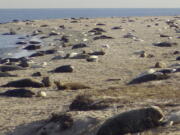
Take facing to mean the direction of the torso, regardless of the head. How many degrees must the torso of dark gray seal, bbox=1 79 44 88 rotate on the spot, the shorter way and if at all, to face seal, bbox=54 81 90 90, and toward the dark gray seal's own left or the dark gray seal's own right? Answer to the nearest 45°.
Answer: approximately 45° to the dark gray seal's own right

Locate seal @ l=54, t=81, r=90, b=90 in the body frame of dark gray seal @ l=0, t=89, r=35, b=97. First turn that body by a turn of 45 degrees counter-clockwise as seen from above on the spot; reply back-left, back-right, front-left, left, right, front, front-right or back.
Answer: front-right

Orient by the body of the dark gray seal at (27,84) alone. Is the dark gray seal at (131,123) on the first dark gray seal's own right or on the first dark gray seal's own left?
on the first dark gray seal's own right

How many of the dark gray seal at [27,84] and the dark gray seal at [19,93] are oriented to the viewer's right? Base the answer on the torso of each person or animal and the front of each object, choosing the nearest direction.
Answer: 2

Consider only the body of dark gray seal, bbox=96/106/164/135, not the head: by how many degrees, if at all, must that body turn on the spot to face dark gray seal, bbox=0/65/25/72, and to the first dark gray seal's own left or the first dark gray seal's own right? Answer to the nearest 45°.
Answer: approximately 135° to the first dark gray seal's own left

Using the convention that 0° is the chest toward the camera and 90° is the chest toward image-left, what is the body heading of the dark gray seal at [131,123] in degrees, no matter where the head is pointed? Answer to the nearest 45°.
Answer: approximately 270°

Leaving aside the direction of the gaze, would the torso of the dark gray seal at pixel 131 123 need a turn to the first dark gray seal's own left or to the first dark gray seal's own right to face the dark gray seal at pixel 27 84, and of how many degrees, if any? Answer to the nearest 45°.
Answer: approximately 135° to the first dark gray seal's own left

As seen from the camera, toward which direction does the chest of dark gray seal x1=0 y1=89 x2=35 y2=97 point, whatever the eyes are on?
to the viewer's right

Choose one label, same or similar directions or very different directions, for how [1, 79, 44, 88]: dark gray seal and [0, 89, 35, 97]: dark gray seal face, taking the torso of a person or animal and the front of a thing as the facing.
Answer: same or similar directions
